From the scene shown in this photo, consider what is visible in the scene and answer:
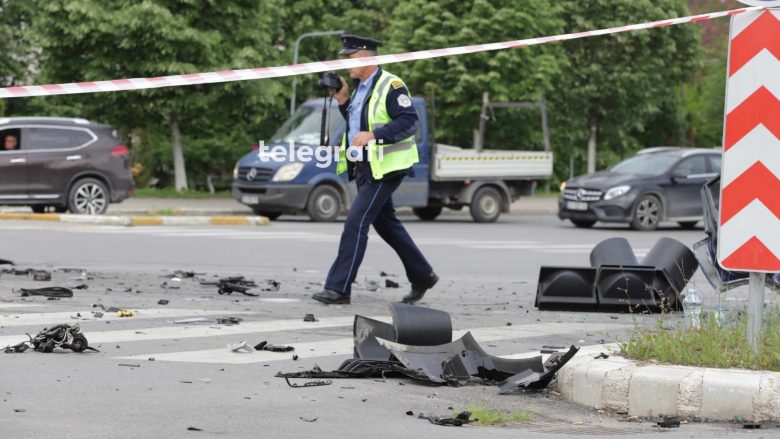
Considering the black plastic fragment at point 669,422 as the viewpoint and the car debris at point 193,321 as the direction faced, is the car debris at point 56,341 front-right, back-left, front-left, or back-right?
front-left

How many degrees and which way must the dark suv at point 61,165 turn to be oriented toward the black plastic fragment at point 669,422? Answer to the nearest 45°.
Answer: approximately 90° to its left

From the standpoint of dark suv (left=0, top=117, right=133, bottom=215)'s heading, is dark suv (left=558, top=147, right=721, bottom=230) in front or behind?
behind

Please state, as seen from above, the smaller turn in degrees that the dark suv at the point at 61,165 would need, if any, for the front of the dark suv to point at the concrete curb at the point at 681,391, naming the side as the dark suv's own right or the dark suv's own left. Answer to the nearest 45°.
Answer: approximately 90° to the dark suv's own left

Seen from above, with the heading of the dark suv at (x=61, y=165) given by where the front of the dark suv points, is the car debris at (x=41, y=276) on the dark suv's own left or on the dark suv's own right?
on the dark suv's own left

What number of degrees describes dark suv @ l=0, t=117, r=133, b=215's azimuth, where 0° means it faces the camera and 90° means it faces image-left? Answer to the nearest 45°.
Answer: approximately 90°

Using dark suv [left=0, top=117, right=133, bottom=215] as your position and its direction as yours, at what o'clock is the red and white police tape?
The red and white police tape is roughly at 9 o'clock from the dark suv.

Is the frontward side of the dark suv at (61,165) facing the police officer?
no

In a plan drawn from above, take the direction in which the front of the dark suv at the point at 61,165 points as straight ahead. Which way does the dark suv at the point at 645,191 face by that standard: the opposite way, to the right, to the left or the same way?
the same way

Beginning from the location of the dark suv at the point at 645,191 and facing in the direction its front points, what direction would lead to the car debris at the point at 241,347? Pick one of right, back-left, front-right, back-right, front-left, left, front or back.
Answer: front-left

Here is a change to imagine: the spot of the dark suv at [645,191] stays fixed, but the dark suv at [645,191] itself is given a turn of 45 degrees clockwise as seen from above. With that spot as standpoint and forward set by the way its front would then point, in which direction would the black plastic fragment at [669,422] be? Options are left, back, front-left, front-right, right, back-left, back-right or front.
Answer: left

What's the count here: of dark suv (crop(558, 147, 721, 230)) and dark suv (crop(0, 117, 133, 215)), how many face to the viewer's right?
0

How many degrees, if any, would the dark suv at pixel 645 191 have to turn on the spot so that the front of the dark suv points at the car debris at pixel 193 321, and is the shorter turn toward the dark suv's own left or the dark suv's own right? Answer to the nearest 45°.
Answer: approximately 45° to the dark suv's own left

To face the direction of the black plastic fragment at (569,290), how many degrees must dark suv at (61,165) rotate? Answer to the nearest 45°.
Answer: approximately 90° to its left

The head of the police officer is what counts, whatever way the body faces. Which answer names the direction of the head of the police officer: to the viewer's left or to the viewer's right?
to the viewer's left

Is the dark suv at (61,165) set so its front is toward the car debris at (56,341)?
no

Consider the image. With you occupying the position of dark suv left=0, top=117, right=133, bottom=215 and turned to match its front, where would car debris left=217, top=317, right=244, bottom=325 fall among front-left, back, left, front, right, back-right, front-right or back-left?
left
